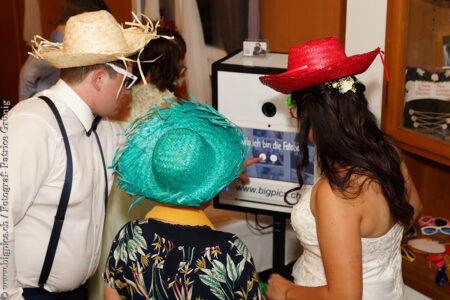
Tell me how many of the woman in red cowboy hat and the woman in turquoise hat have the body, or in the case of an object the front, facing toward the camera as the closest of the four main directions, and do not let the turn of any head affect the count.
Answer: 0

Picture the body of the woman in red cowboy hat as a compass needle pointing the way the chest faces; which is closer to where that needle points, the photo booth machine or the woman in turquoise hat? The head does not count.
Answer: the photo booth machine

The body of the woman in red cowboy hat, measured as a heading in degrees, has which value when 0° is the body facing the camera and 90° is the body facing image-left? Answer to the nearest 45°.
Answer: approximately 135°

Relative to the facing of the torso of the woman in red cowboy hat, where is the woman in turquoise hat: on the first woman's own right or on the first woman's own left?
on the first woman's own left

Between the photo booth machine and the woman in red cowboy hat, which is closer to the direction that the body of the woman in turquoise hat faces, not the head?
the photo booth machine

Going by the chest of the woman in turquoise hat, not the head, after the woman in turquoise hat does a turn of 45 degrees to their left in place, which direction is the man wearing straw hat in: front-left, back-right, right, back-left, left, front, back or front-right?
front

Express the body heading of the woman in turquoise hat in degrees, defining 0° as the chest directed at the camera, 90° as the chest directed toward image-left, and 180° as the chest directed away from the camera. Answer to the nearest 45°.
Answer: approximately 180°

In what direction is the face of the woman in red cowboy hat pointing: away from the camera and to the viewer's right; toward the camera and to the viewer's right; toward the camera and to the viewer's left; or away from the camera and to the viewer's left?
away from the camera and to the viewer's left

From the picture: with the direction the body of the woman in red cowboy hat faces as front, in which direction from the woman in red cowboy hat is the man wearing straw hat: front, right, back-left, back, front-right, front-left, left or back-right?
front-left

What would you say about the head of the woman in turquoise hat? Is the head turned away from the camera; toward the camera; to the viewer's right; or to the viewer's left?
away from the camera
